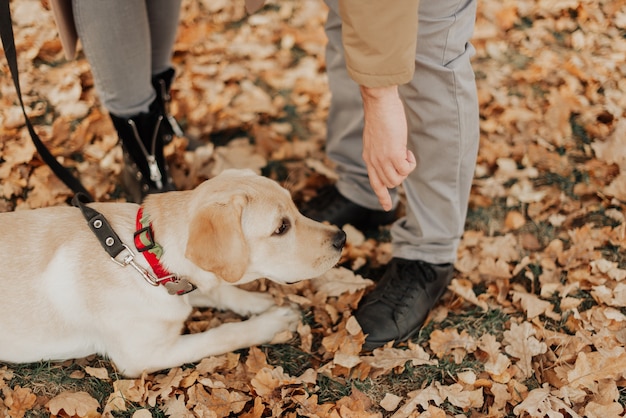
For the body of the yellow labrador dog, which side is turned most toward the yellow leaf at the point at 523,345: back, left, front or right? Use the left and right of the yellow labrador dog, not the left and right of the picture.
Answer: front

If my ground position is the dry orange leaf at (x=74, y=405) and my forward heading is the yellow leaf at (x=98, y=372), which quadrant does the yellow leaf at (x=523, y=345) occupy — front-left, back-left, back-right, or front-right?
front-right

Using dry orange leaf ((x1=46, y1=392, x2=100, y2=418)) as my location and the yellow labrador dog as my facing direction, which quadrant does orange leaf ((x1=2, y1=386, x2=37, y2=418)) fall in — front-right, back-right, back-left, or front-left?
back-left

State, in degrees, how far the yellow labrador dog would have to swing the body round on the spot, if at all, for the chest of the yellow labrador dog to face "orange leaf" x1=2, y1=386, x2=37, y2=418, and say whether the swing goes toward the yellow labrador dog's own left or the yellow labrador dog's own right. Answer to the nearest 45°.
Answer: approximately 180°

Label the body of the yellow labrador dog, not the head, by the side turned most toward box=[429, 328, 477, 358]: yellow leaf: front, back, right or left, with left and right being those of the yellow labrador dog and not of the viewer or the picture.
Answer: front

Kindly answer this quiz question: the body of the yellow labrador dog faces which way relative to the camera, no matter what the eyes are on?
to the viewer's right
